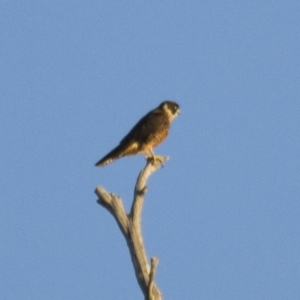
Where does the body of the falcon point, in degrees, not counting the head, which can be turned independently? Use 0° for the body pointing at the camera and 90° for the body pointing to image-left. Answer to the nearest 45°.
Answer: approximately 270°
